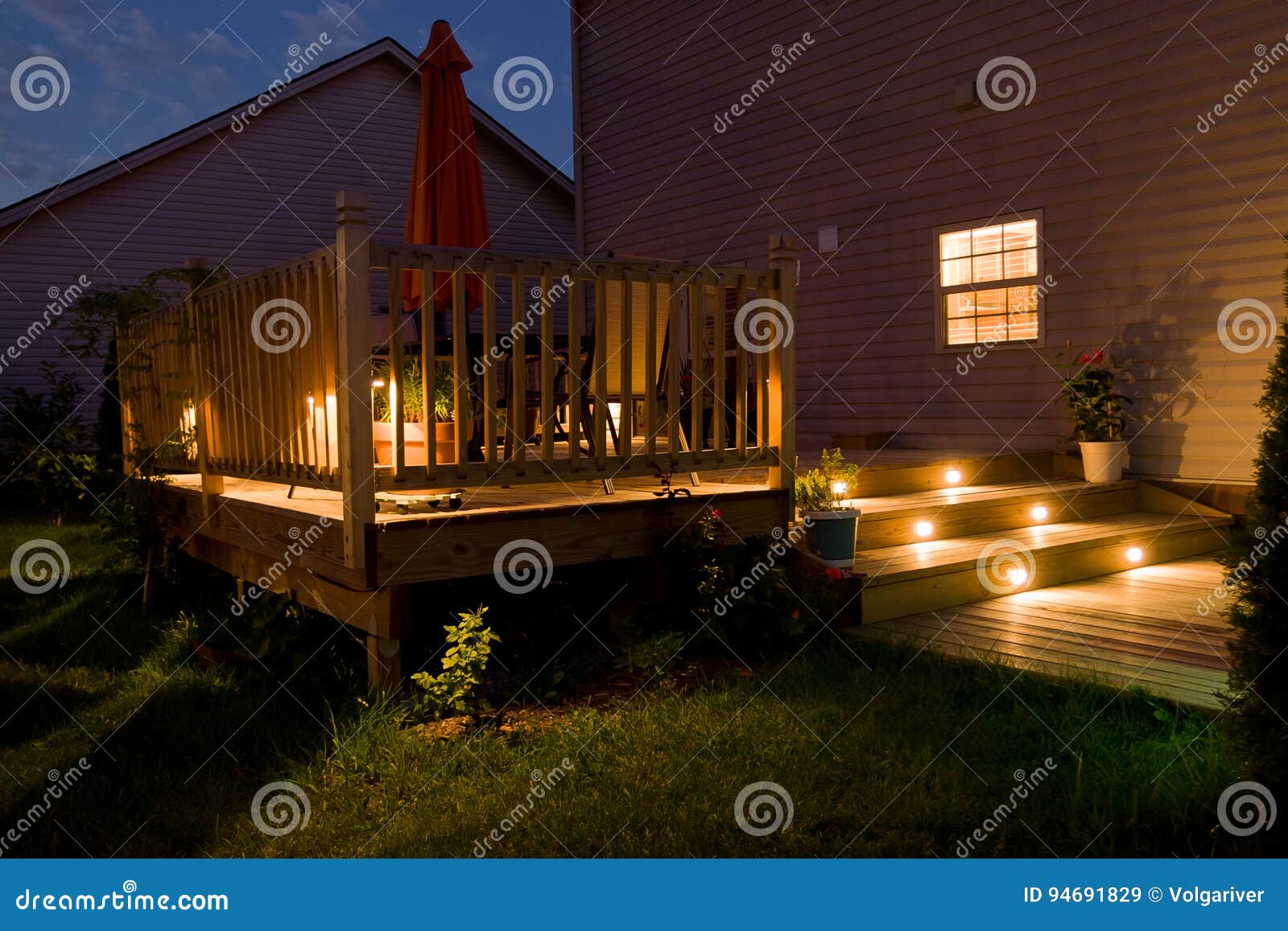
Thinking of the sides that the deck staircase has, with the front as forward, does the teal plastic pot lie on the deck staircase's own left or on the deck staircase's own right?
on the deck staircase's own right

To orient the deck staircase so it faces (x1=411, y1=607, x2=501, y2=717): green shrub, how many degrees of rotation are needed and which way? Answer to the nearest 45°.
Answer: approximately 90° to its right

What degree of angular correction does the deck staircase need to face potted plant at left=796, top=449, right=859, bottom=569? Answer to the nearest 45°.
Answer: approximately 45° to its right

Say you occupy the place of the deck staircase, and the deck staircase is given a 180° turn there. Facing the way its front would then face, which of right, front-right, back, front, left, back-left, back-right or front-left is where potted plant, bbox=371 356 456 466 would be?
left

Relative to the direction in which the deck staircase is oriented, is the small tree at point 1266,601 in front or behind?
in front

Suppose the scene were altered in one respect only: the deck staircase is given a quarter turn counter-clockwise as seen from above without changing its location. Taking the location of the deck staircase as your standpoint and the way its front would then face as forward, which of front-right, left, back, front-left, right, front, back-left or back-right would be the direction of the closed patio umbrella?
back

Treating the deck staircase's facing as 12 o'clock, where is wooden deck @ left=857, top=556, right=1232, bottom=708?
The wooden deck is roughly at 1 o'clock from the deck staircase.

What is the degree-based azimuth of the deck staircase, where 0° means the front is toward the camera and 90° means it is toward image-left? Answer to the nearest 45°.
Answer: approximately 315°
